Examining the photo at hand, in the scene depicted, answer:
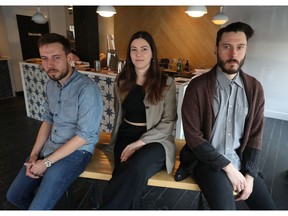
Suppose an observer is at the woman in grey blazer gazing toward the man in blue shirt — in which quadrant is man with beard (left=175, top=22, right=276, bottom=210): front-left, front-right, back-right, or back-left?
back-left

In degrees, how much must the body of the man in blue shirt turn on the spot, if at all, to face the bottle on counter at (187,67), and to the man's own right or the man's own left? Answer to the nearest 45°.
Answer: approximately 180°

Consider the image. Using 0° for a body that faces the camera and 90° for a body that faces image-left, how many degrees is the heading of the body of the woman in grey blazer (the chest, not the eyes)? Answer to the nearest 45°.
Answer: approximately 45°

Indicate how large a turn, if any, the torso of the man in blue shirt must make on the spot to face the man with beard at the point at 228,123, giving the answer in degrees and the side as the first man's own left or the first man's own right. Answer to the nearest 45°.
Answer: approximately 90° to the first man's own left
